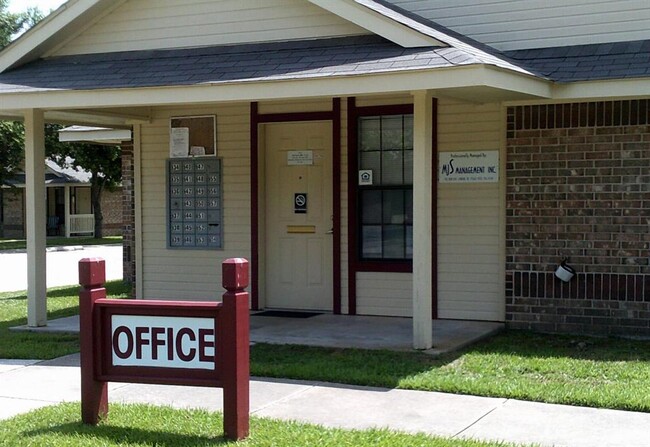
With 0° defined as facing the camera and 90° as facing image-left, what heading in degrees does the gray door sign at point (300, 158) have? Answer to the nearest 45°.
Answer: approximately 0°

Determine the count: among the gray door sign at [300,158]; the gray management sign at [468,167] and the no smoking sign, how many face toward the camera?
3

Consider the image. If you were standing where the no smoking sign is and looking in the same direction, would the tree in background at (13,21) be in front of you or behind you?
behind

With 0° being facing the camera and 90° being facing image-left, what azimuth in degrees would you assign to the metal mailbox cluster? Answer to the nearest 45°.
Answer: approximately 0°

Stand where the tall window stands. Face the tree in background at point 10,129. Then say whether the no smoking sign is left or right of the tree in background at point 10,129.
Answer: left

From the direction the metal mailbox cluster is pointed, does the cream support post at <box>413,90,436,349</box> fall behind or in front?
in front

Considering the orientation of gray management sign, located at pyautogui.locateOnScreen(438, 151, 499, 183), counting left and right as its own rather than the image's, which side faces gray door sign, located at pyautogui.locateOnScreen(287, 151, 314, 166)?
right

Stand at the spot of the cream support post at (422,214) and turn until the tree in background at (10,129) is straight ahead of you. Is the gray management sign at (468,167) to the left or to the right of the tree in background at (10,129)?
right

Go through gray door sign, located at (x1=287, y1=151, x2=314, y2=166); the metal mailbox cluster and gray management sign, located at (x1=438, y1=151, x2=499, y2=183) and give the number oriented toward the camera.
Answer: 3

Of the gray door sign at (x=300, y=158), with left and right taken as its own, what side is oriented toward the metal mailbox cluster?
right
